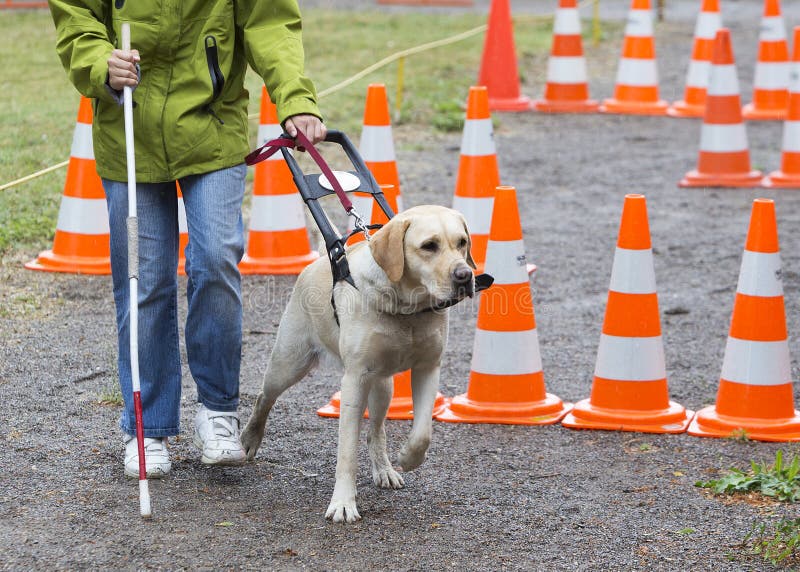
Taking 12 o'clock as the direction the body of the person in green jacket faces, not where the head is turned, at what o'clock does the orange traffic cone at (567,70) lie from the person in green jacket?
The orange traffic cone is roughly at 7 o'clock from the person in green jacket.

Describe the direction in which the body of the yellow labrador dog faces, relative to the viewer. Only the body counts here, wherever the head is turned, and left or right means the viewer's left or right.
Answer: facing the viewer and to the right of the viewer

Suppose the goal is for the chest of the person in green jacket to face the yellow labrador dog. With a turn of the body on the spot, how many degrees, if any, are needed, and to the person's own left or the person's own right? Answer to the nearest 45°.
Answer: approximately 45° to the person's own left

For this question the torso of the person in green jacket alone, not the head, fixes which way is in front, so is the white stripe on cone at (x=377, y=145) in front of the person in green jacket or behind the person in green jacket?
behind

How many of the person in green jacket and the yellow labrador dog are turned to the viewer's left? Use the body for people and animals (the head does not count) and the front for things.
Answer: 0

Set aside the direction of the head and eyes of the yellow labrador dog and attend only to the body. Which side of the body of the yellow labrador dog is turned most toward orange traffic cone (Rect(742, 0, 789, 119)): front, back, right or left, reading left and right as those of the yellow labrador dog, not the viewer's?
left

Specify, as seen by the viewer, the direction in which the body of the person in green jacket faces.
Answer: toward the camera

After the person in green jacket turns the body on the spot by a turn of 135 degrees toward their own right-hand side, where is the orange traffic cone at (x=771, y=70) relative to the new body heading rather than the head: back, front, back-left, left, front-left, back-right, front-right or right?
right

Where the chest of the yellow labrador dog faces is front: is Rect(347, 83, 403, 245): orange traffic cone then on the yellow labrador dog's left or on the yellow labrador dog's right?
on the yellow labrador dog's left

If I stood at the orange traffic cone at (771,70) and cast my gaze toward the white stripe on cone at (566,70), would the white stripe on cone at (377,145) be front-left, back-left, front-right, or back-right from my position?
front-left

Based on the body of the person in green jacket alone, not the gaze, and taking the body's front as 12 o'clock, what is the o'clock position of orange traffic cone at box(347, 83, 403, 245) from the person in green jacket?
The orange traffic cone is roughly at 7 o'clock from the person in green jacket.
